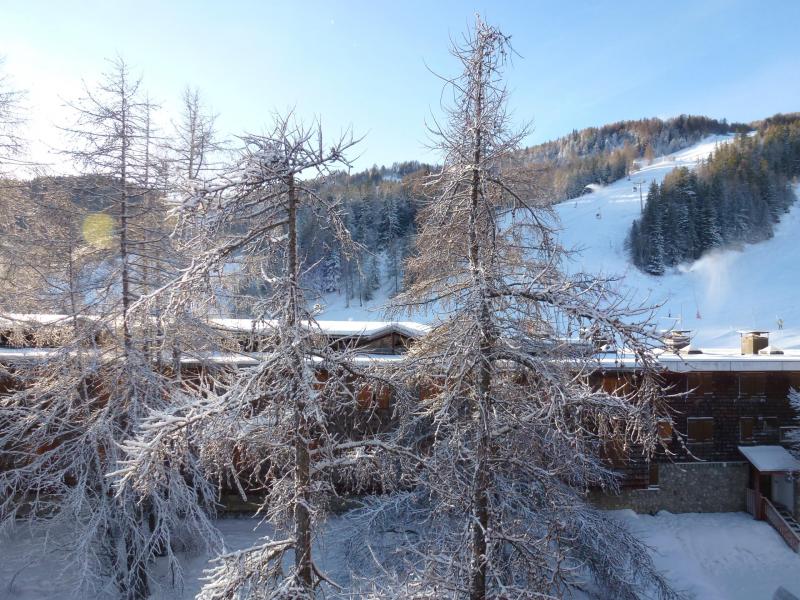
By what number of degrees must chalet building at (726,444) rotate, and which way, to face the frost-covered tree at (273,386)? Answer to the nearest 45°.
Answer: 0° — it already faces it

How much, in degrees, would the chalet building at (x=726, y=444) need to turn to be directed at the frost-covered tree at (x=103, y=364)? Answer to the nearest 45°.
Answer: approximately 45° to its right

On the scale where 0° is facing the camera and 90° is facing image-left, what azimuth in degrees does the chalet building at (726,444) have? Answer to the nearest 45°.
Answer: approximately 0°
